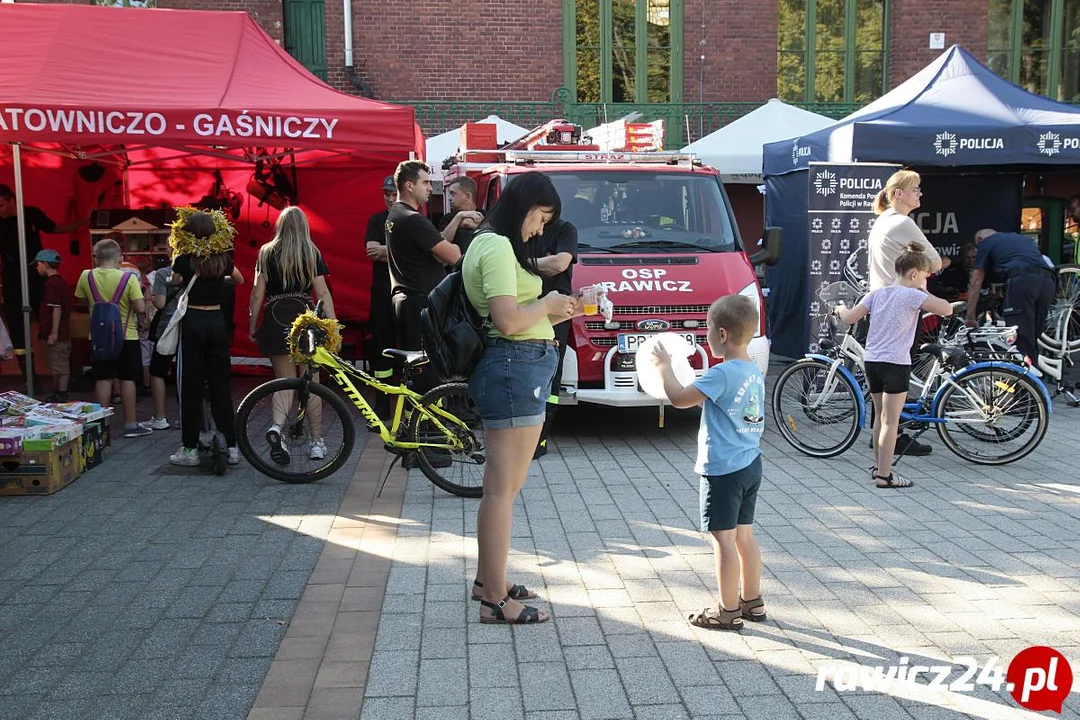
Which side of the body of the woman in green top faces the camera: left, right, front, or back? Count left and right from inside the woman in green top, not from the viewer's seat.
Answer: right

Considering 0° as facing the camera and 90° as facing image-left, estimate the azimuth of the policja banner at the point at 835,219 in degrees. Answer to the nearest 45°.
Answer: approximately 0°

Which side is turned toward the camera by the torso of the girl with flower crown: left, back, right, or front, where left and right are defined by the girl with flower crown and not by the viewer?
back

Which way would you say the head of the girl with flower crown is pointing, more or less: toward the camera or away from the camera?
away from the camera

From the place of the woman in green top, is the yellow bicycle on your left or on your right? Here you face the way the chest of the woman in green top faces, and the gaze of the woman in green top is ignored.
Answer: on your left

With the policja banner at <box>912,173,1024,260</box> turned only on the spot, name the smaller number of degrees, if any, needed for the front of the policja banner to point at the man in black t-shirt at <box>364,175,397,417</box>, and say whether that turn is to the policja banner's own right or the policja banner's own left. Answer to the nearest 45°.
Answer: approximately 45° to the policja banner's own right

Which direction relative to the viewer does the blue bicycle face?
to the viewer's left

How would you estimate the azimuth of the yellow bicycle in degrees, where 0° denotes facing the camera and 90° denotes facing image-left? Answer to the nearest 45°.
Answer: approximately 90°

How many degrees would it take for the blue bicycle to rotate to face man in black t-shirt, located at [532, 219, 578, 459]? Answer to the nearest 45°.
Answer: approximately 45° to its left

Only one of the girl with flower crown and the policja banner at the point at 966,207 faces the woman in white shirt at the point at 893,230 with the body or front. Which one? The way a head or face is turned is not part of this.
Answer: the policja banner

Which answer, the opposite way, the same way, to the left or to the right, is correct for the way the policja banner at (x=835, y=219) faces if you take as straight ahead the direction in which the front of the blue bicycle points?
to the left

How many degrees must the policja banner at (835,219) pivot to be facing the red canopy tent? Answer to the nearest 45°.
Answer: approximately 45° to its right

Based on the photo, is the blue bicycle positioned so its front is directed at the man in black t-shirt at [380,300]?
yes
